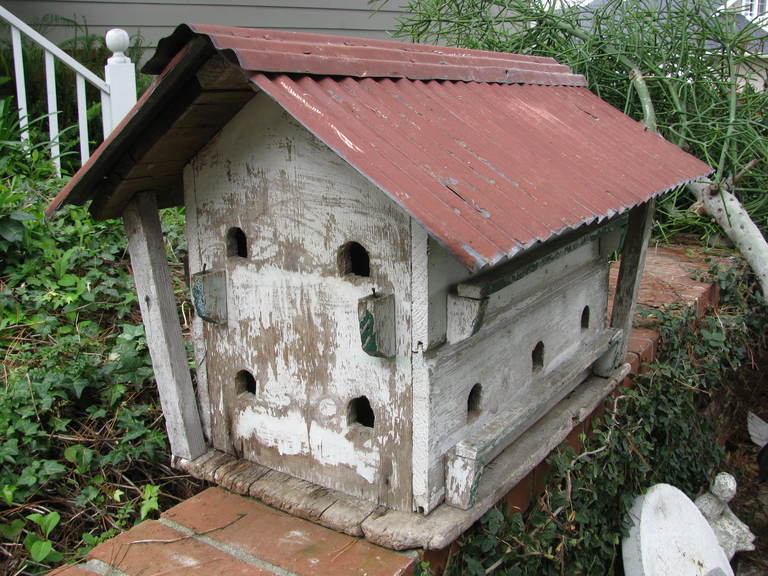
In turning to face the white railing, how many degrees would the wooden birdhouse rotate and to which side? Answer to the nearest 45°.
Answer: approximately 90° to its right

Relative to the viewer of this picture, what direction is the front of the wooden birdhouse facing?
facing the viewer and to the left of the viewer

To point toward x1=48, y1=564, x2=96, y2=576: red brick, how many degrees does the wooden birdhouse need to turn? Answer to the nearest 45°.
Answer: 0° — it already faces it
